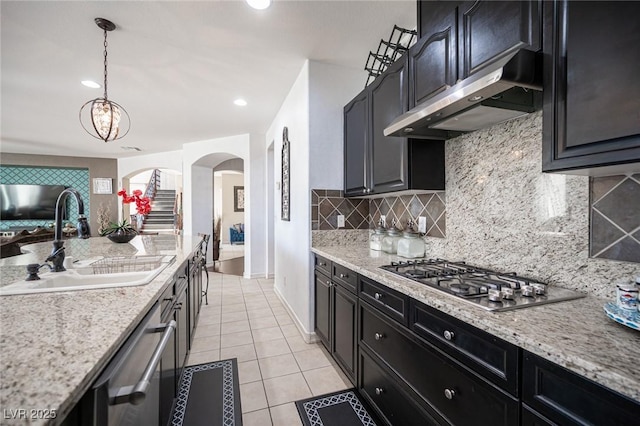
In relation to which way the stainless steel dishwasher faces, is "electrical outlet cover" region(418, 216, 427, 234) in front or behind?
in front

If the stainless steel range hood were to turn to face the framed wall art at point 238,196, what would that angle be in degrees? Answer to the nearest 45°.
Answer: approximately 90° to its right

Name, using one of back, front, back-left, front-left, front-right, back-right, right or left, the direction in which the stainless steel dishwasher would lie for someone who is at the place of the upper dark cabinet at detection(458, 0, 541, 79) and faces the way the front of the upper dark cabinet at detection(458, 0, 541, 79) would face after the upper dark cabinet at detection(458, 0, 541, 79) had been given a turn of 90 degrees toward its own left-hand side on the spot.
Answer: right

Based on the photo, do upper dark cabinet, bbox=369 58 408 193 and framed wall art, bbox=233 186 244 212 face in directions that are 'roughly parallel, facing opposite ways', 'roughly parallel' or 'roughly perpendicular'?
roughly perpendicular

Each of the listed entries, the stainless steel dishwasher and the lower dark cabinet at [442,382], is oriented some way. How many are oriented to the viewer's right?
1

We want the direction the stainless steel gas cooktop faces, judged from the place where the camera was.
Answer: facing the viewer and to the left of the viewer

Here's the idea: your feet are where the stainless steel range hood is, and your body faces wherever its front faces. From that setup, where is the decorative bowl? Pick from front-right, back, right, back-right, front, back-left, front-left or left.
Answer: front-right

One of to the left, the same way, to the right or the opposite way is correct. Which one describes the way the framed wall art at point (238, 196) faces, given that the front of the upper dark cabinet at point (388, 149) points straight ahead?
to the left

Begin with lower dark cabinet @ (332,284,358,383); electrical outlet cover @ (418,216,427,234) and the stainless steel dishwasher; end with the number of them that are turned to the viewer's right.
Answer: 1

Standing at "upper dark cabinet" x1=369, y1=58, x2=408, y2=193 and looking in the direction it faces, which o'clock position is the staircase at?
The staircase is roughly at 3 o'clock from the upper dark cabinet.

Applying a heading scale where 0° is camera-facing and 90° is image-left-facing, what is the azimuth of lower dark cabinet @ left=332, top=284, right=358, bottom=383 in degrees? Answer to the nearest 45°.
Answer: approximately 45°

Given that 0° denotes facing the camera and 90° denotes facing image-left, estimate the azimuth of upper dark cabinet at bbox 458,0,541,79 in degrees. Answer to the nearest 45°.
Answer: approximately 45°

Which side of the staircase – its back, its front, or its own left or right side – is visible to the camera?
front

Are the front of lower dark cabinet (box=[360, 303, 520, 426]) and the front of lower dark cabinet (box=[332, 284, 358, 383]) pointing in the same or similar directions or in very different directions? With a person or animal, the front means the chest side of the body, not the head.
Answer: same or similar directions

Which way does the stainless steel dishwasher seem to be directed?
to the viewer's right
